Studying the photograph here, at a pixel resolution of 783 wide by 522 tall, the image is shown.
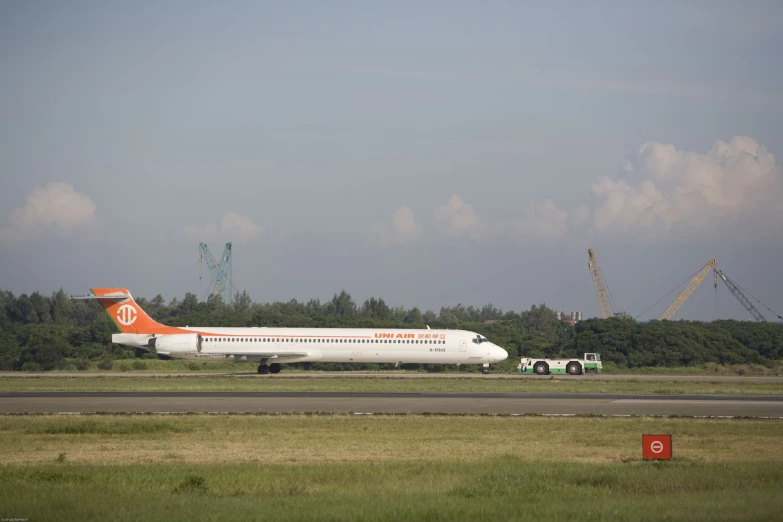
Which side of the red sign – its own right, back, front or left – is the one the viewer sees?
front
